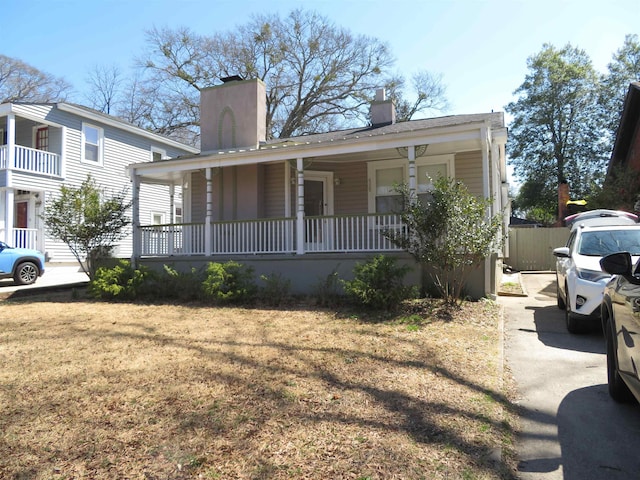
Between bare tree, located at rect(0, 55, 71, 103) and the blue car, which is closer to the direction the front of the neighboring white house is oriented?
the blue car

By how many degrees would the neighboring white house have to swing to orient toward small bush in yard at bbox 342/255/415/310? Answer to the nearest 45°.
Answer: approximately 90° to its left

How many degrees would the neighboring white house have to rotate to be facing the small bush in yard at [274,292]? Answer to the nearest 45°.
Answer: approximately 90° to its left

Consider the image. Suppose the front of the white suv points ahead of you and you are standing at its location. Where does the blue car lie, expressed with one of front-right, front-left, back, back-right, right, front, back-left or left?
back-right

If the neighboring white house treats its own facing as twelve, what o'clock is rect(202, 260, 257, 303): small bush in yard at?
The small bush in yard is roughly at 10 o'clock from the neighboring white house.

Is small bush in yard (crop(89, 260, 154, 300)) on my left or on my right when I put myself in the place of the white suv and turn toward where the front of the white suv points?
on my right

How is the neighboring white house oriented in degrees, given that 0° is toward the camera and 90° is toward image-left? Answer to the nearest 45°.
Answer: approximately 45°
